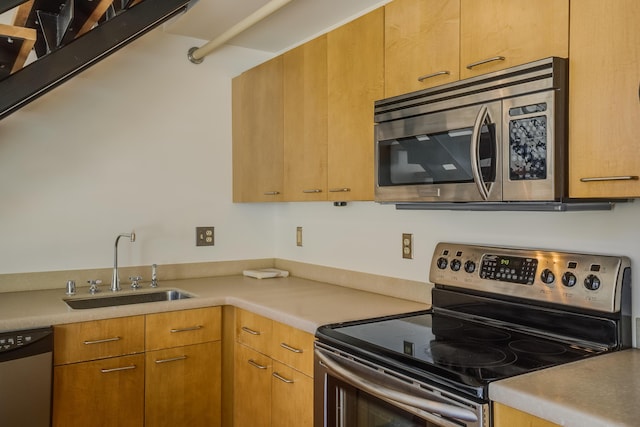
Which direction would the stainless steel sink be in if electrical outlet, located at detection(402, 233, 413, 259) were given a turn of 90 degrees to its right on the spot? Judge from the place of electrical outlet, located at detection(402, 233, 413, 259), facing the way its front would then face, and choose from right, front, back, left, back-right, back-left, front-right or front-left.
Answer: front-left

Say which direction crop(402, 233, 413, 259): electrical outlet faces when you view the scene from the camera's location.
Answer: facing the viewer and to the left of the viewer

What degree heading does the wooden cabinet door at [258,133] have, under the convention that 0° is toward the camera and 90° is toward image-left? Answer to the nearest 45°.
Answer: approximately 45°

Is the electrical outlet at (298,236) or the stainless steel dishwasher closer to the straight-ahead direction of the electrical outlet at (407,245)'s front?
the stainless steel dishwasher

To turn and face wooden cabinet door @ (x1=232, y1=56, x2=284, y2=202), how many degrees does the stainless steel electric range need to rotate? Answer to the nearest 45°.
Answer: approximately 90° to its right

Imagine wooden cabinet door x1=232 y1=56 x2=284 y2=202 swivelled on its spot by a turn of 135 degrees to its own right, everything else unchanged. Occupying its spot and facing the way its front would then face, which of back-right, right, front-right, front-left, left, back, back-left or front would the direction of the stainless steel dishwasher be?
back-left

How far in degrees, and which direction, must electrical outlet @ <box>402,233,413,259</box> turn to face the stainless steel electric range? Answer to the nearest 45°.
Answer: approximately 45° to its left

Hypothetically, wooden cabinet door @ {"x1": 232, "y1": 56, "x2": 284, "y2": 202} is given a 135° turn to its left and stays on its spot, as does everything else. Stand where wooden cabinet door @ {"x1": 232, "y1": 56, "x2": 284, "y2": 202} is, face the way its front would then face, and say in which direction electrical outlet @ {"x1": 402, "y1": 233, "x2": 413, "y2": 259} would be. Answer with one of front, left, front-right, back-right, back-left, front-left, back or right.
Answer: front-right

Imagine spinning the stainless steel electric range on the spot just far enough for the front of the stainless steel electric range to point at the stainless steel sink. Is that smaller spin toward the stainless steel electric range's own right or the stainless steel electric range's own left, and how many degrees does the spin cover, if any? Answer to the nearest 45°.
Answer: approximately 45° to the stainless steel electric range's own right

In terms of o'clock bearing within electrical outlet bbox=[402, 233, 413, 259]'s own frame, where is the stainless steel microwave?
The stainless steel microwave is roughly at 10 o'clock from the electrical outlet.
